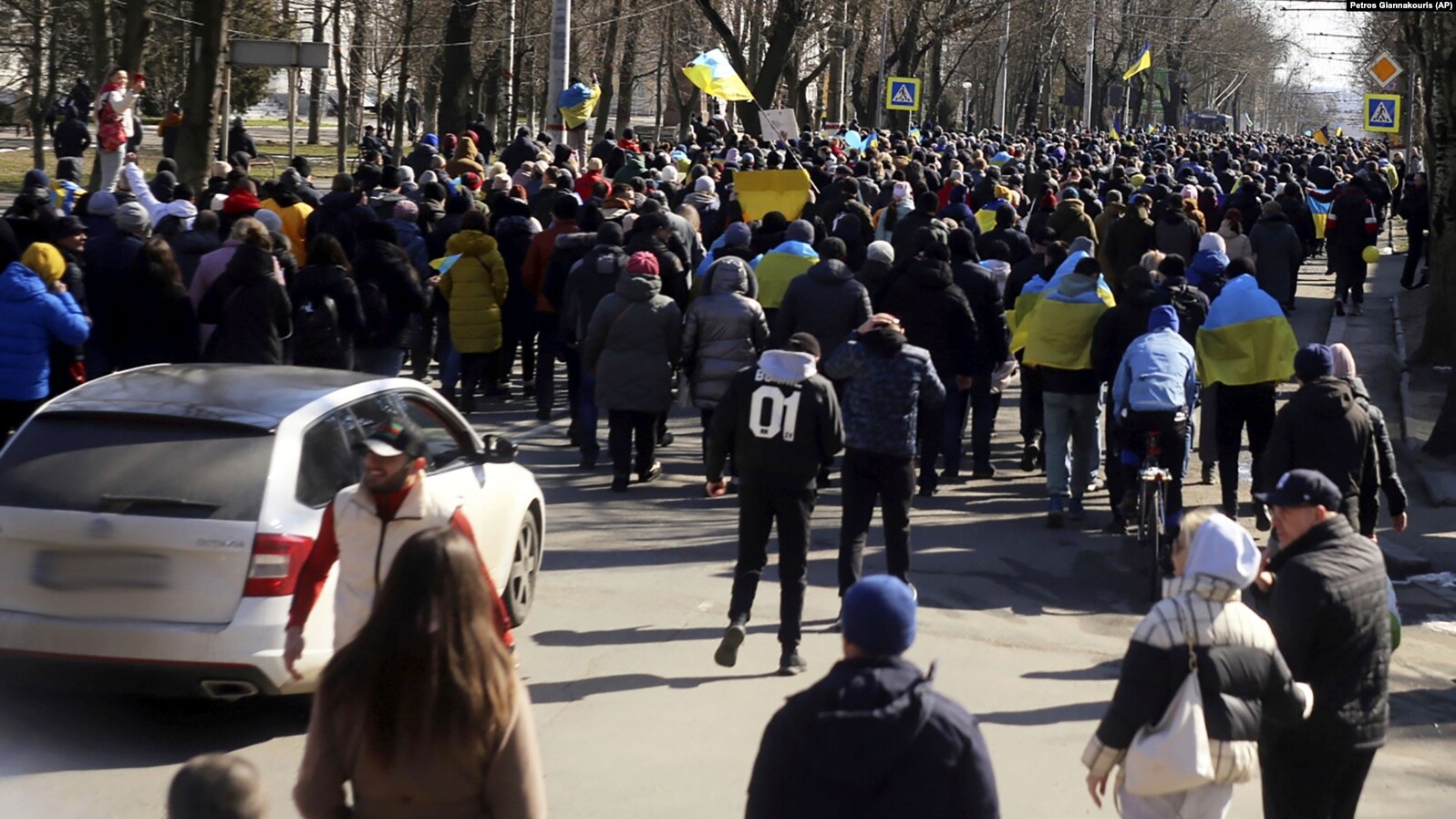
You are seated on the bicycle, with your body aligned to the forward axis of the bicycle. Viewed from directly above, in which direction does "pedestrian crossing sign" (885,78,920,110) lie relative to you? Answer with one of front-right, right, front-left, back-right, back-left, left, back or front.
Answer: front

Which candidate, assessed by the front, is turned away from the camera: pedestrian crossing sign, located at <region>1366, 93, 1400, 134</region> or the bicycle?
the bicycle

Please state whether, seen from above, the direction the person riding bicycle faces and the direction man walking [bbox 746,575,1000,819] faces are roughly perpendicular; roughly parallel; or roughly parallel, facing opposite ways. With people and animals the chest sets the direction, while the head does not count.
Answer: roughly parallel

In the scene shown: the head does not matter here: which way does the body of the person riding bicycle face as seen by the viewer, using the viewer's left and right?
facing away from the viewer

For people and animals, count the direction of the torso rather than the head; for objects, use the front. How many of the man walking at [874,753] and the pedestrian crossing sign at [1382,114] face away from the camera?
1

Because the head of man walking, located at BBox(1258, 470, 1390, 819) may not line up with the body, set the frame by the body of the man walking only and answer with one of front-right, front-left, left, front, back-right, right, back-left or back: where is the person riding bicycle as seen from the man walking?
front-right

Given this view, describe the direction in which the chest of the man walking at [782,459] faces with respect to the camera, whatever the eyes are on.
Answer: away from the camera

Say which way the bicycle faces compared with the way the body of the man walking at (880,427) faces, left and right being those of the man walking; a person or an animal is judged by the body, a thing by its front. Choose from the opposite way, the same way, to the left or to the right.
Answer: the same way

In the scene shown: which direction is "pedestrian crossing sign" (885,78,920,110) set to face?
toward the camera

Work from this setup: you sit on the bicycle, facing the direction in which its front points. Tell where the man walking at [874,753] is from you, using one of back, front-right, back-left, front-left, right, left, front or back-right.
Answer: back

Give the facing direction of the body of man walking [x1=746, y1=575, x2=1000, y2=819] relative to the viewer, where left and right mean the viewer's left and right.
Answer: facing away from the viewer

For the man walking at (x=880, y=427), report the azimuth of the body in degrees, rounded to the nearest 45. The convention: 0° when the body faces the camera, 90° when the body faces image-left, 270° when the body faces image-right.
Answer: approximately 180°

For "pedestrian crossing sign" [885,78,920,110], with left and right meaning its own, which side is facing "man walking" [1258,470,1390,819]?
front

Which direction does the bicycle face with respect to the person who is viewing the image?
facing away from the viewer

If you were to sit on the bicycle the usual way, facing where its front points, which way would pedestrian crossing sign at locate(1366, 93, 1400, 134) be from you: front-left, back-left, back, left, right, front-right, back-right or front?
front

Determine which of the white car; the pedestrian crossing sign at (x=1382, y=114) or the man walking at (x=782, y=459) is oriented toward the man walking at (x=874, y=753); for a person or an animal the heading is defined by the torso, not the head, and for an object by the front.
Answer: the pedestrian crossing sign

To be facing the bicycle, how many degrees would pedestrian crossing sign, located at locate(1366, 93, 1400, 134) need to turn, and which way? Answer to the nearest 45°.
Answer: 0° — it already faces it

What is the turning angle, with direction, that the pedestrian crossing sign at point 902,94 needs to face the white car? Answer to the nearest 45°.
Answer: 0° — it already faces it

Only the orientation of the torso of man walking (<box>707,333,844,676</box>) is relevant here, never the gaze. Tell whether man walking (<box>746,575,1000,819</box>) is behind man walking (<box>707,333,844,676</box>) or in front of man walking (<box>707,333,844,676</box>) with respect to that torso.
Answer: behind
